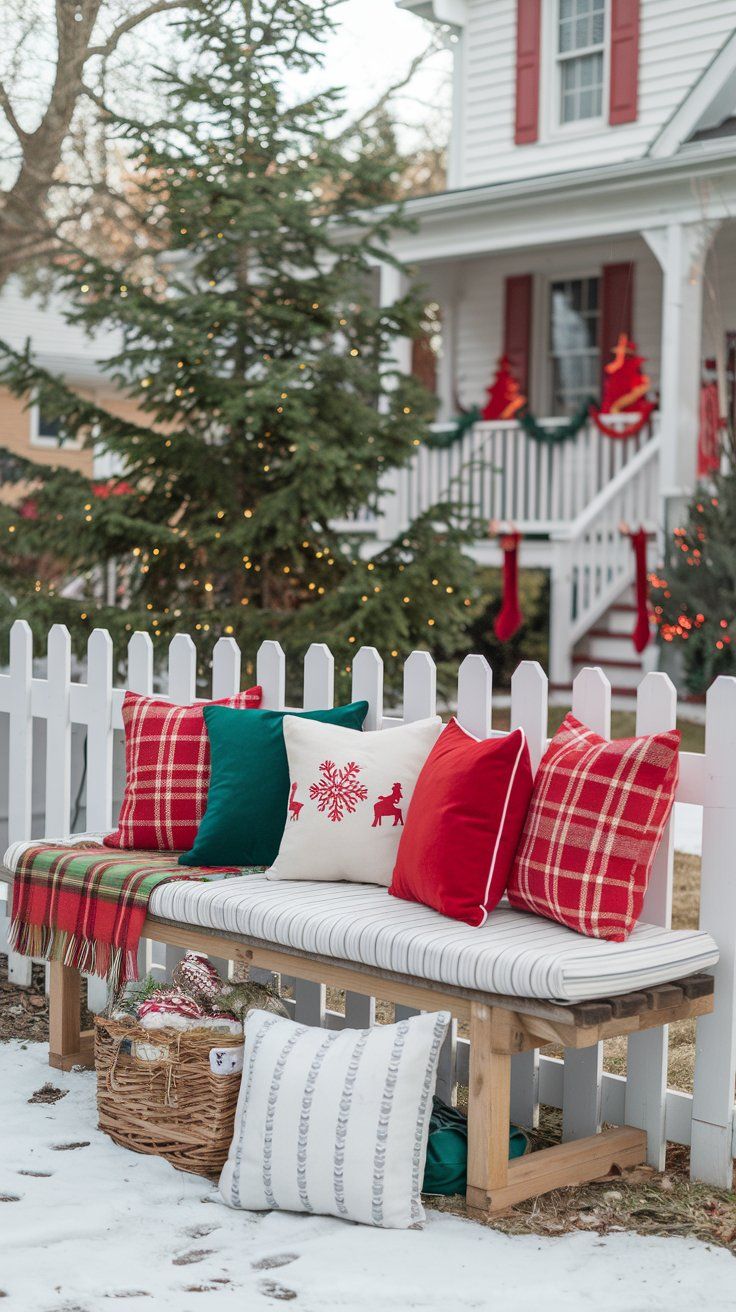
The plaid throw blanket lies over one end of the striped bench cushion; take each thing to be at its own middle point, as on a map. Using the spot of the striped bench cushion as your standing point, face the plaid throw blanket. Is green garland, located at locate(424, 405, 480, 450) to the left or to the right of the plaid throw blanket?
right

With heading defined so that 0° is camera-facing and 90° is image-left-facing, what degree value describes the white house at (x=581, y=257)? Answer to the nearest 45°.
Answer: approximately 45°

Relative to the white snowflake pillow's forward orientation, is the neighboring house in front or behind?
behind

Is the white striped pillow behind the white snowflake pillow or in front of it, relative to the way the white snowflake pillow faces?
in front

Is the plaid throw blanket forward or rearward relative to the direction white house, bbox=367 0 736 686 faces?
forward
